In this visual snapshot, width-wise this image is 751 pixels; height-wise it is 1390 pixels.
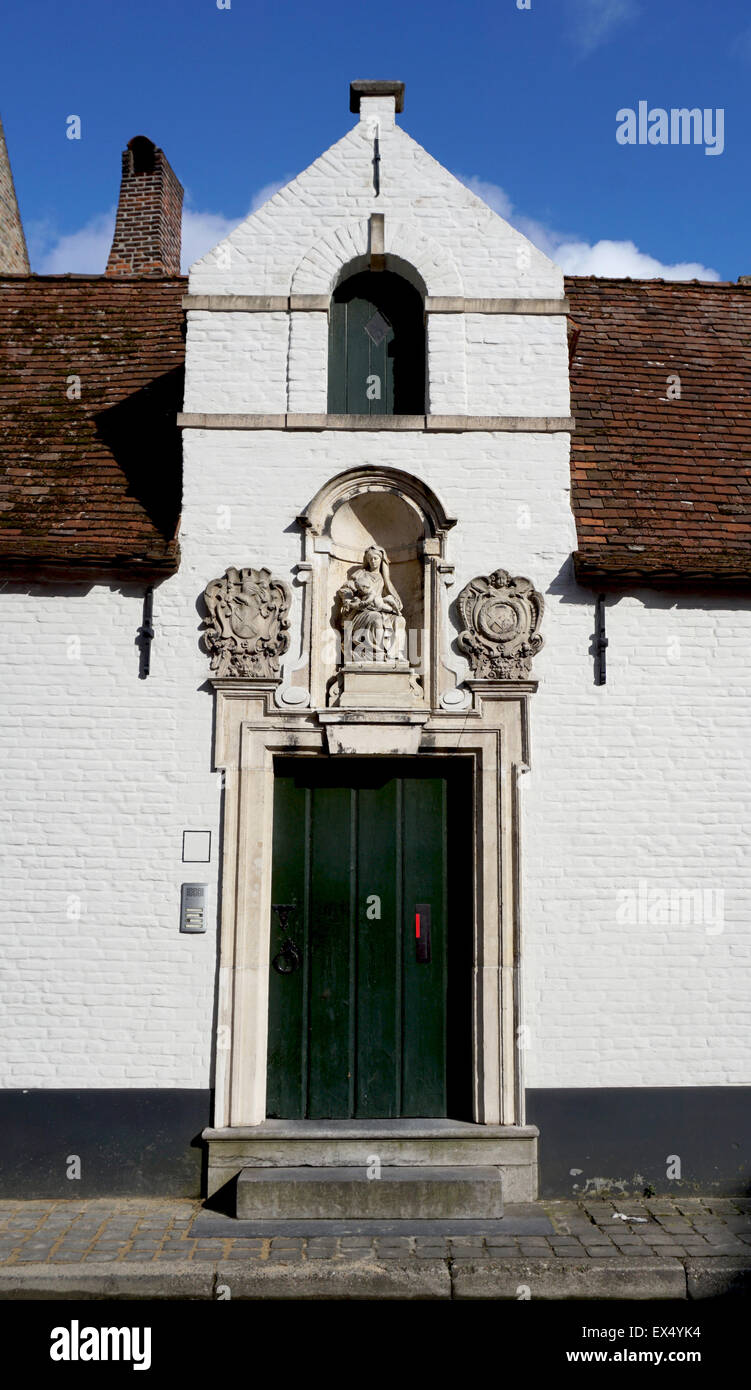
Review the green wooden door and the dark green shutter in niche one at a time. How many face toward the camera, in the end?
2

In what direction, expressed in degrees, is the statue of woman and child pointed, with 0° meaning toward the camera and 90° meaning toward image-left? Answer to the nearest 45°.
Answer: approximately 0°

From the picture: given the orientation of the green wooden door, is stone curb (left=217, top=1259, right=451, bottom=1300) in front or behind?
in front

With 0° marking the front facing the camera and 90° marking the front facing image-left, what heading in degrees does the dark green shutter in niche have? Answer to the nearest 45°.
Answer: approximately 0°

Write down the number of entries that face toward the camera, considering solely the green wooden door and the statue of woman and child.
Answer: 2
